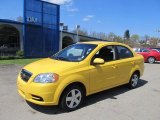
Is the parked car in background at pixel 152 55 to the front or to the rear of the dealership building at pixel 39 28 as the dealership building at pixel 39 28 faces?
to the front

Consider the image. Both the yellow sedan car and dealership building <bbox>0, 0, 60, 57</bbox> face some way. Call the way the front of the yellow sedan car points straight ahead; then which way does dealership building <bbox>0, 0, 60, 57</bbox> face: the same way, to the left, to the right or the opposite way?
to the left

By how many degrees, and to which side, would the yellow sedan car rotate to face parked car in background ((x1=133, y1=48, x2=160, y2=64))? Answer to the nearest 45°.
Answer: approximately 180°

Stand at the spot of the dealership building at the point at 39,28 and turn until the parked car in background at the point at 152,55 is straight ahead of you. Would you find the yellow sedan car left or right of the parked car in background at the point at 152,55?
right

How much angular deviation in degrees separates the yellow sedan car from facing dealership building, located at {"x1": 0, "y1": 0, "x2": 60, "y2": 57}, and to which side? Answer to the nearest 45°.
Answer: approximately 135° to its right

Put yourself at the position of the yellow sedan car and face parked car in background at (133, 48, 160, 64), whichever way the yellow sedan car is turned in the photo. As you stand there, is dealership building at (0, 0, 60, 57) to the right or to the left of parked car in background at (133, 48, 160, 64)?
left

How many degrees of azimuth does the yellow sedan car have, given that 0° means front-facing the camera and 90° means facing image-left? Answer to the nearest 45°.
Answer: approximately 45°

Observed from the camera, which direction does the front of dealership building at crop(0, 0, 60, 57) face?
facing the viewer and to the right of the viewer

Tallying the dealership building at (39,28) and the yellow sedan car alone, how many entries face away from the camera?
0
